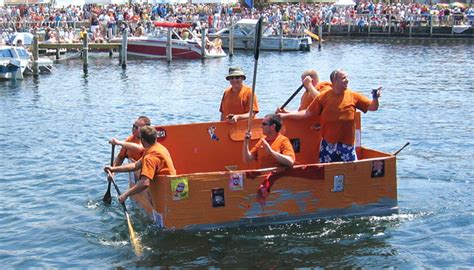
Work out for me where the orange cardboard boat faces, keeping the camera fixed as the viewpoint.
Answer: facing to the left of the viewer

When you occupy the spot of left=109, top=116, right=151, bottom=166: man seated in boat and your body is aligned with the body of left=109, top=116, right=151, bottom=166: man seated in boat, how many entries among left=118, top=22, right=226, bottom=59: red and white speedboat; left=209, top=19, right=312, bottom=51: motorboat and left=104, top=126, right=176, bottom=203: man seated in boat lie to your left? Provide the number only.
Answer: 1

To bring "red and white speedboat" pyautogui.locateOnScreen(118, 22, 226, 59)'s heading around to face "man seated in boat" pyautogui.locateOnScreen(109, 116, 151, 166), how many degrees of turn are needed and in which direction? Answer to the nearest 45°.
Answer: approximately 90° to its left

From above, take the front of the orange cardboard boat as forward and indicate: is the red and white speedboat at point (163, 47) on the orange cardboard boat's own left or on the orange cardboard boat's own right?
on the orange cardboard boat's own right

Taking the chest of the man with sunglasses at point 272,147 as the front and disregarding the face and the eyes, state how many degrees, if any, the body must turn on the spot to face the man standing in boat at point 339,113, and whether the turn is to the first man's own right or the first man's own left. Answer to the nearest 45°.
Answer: approximately 180°

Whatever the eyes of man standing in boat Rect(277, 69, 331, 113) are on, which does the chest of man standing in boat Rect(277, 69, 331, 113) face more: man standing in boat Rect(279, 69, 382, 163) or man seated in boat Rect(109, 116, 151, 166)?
the man seated in boat

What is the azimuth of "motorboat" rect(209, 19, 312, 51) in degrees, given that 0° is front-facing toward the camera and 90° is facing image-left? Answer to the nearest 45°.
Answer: approximately 90°

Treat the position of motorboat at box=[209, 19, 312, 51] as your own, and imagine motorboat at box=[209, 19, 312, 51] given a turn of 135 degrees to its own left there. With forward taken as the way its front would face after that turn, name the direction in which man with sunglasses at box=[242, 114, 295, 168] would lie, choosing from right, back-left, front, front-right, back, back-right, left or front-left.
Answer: front-right

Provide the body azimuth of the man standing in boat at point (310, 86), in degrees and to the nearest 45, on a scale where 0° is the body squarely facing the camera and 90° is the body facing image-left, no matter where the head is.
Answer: approximately 90°

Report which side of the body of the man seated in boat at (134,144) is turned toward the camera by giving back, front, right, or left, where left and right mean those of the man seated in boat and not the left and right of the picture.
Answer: left
